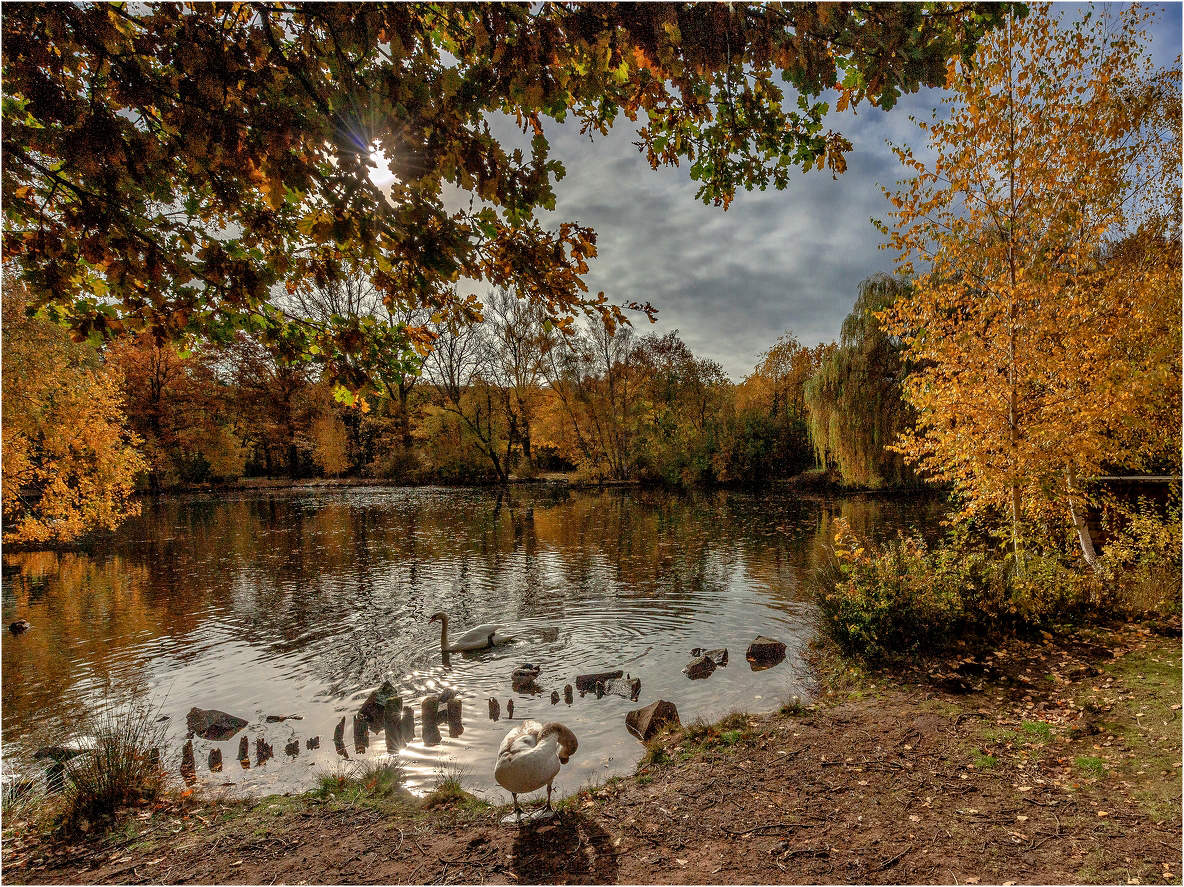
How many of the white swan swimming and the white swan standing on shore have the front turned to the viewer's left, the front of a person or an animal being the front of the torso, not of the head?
1

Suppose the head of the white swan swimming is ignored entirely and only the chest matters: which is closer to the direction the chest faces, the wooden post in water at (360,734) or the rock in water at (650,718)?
the wooden post in water

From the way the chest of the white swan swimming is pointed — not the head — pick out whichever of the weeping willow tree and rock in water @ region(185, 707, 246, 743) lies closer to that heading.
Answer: the rock in water

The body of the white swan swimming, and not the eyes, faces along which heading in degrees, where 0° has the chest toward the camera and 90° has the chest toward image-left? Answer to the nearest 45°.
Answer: approximately 90°

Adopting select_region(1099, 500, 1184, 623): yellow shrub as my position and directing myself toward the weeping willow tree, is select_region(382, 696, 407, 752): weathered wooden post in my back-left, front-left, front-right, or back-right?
back-left

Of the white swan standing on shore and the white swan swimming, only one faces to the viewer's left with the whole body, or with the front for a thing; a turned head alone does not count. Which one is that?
the white swan swimming

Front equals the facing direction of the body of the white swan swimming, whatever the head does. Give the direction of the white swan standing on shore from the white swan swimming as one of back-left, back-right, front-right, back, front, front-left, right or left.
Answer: left

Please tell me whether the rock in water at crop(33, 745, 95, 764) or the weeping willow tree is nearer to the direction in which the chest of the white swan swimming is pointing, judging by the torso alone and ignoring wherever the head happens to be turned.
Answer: the rock in water

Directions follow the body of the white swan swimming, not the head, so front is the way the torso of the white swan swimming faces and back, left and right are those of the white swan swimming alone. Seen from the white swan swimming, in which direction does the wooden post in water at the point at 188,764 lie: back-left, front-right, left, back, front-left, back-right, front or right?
front-left
